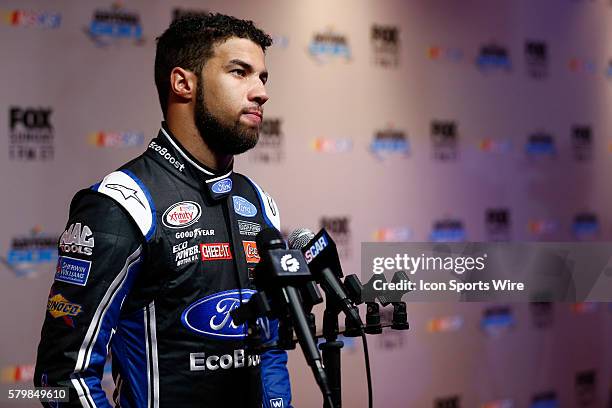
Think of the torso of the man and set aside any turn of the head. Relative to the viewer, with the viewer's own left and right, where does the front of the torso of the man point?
facing the viewer and to the right of the viewer
